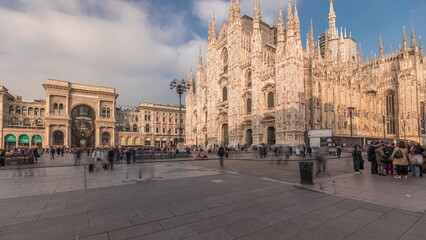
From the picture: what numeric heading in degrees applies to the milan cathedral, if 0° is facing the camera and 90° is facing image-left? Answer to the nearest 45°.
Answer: approximately 45°

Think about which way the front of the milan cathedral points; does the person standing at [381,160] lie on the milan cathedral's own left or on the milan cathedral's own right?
on the milan cathedral's own left

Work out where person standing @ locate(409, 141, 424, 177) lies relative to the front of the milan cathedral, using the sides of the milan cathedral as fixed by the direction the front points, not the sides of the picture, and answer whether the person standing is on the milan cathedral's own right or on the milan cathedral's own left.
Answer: on the milan cathedral's own left
